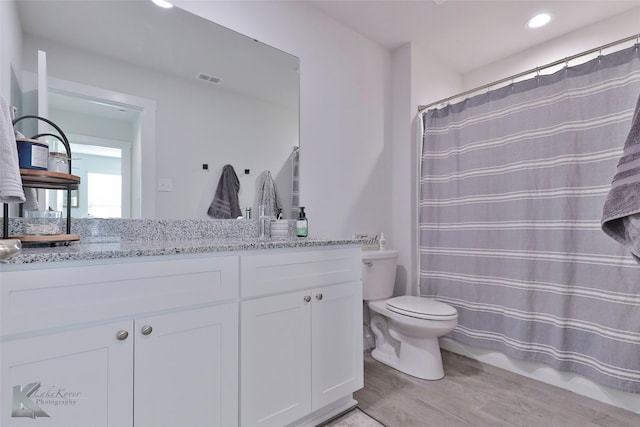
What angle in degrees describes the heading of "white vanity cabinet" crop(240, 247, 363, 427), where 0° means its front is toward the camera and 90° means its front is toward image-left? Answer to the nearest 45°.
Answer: approximately 315°

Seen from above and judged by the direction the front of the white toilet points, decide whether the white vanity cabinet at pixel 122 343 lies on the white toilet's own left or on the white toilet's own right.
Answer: on the white toilet's own right

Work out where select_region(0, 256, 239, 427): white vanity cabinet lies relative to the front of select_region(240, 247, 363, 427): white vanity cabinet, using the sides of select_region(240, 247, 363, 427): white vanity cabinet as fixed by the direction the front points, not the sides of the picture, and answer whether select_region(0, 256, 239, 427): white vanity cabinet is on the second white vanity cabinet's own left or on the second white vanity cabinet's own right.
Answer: on the second white vanity cabinet's own right

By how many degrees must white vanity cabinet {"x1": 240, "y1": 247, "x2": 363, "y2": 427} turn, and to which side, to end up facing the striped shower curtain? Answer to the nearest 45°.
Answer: approximately 45° to its left

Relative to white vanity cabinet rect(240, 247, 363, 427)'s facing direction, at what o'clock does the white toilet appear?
The white toilet is roughly at 9 o'clock from the white vanity cabinet.
